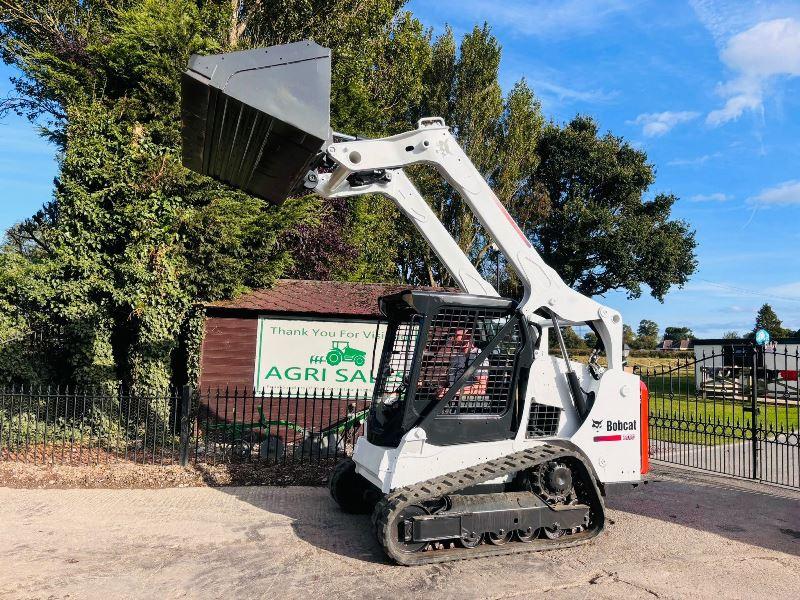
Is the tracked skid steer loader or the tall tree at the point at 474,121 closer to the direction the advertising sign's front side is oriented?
the tracked skid steer loader

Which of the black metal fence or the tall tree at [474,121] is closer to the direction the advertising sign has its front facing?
the black metal fence

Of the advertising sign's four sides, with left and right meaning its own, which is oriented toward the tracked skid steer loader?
front

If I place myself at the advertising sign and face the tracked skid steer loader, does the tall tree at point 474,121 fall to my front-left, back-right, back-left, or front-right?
back-left

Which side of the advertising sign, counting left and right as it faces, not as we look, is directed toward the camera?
front

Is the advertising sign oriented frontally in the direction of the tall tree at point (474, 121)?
no
